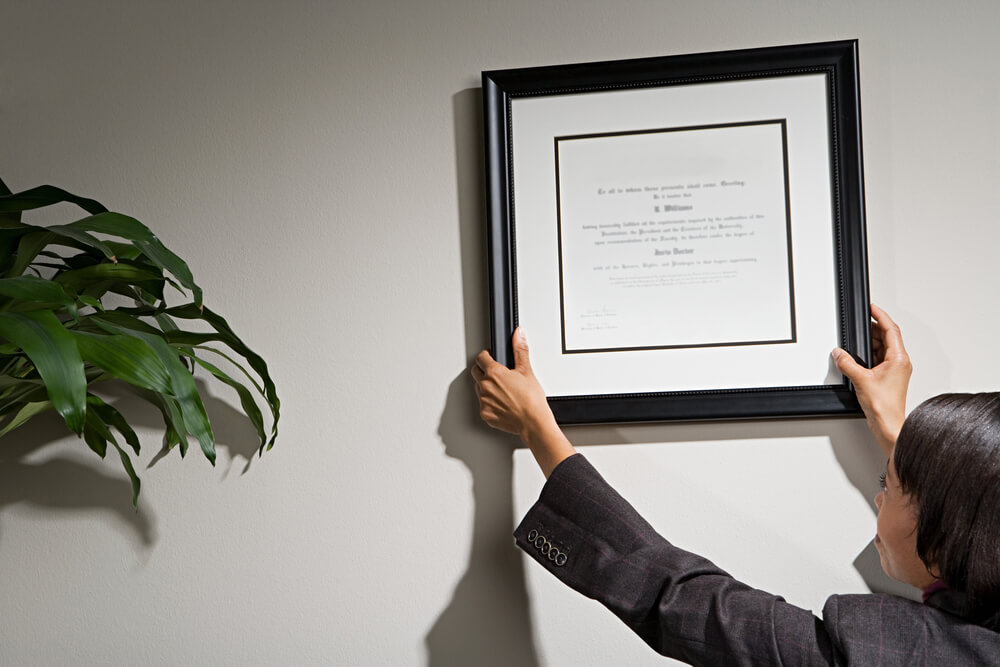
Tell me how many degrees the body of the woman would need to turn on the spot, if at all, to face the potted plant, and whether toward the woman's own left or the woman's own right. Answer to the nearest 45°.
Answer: approximately 45° to the woman's own left

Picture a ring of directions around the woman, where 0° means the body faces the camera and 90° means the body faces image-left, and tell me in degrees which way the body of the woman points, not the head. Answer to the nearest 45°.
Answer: approximately 135°

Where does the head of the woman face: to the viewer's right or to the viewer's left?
to the viewer's left
